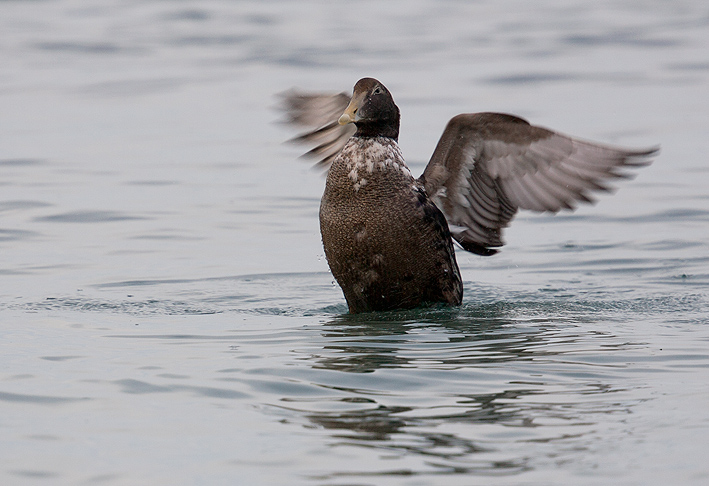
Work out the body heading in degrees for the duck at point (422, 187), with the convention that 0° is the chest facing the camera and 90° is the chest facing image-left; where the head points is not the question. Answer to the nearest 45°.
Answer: approximately 45°
